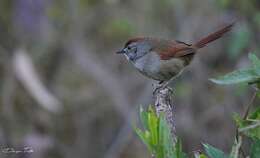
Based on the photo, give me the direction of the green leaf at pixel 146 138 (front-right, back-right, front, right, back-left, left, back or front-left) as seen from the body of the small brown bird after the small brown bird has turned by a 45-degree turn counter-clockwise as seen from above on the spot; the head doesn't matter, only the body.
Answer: front-left

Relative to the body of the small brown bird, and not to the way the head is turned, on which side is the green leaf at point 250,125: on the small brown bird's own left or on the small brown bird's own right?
on the small brown bird's own left

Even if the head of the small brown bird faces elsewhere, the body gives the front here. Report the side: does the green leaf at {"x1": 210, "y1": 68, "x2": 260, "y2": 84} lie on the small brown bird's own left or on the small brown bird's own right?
on the small brown bird's own left

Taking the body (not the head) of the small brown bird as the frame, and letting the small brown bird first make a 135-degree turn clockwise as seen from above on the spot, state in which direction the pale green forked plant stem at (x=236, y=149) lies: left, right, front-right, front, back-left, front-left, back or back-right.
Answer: front-right

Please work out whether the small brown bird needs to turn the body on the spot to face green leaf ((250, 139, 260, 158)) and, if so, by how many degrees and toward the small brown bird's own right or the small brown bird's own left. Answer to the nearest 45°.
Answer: approximately 180°

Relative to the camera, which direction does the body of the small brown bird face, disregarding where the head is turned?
to the viewer's left

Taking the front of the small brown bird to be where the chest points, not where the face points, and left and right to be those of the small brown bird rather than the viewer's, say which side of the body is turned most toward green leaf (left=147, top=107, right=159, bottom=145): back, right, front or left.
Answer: left
